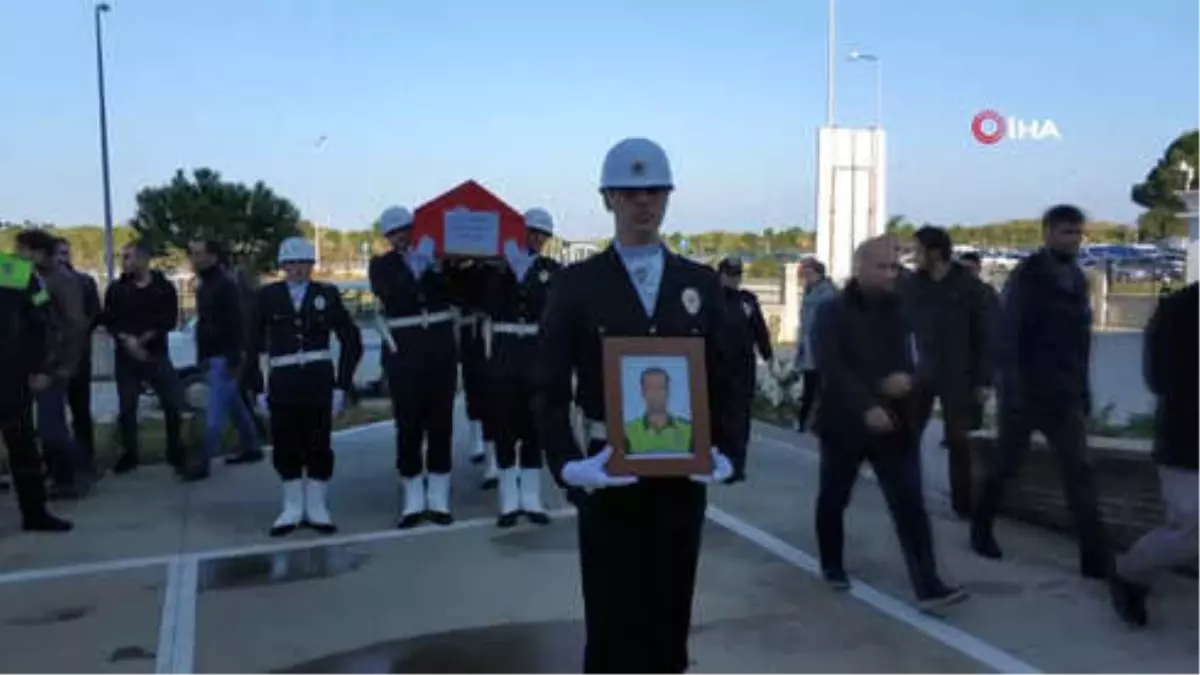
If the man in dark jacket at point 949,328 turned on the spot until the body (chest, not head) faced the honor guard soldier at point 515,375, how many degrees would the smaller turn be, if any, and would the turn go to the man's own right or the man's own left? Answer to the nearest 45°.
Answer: approximately 45° to the man's own right

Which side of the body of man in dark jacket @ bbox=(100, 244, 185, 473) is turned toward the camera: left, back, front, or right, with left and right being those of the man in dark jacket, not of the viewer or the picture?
front

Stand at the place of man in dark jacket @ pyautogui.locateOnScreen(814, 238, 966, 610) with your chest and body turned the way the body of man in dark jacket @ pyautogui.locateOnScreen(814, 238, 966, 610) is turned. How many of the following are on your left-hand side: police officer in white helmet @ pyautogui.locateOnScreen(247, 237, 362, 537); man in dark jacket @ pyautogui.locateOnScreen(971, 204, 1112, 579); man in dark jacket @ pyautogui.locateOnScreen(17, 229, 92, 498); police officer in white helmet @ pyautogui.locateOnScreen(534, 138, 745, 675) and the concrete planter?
2

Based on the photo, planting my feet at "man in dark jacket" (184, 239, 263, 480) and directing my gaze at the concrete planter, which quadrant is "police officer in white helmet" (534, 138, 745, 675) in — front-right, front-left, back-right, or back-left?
front-right

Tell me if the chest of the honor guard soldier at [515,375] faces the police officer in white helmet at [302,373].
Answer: no

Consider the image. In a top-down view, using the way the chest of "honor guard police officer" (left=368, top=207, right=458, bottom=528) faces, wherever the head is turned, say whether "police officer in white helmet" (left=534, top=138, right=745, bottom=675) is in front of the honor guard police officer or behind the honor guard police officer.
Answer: in front

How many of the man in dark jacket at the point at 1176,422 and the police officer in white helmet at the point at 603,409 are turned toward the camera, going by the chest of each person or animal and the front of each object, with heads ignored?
1

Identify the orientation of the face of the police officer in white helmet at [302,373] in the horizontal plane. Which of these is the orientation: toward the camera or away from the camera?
toward the camera

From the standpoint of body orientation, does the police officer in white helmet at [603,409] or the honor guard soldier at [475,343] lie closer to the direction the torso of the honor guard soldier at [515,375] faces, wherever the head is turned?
the police officer in white helmet

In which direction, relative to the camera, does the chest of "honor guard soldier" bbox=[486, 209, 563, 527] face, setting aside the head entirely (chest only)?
toward the camera

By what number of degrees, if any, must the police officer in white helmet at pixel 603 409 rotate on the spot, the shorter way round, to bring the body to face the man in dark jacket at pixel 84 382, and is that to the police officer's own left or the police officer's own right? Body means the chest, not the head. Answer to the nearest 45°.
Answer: approximately 135° to the police officer's own right

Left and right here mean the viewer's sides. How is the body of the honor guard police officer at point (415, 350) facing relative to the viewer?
facing the viewer

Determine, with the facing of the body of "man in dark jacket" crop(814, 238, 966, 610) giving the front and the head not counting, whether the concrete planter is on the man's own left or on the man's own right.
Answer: on the man's own left

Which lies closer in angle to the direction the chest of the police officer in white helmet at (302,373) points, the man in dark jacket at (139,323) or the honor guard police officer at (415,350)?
the honor guard police officer

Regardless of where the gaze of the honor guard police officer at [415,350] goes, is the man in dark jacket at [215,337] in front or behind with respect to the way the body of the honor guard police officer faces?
behind

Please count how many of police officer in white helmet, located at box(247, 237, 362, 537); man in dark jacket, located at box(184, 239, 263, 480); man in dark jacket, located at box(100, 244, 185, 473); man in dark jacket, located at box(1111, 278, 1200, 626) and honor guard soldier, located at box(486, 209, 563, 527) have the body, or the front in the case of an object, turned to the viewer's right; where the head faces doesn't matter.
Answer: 1

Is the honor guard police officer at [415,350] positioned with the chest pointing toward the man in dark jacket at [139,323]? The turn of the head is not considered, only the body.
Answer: no

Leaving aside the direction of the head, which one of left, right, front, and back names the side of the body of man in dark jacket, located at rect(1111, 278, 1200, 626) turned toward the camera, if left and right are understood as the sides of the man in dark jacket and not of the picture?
right
